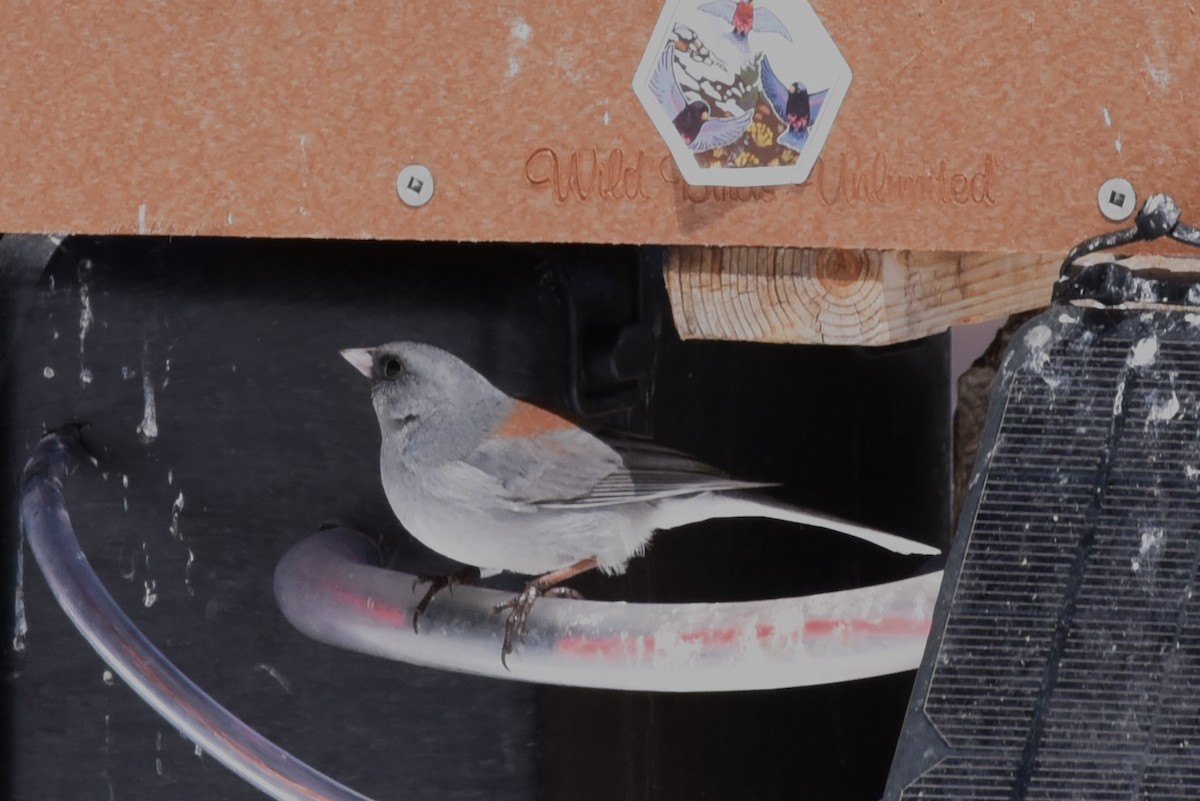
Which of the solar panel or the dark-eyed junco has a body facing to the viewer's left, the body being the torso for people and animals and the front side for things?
the dark-eyed junco

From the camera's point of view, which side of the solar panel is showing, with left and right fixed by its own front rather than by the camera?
front

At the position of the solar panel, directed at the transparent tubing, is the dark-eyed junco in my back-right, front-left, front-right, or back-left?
front-right

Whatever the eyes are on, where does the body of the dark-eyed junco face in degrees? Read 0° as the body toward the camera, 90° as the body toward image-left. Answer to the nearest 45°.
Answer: approximately 90°

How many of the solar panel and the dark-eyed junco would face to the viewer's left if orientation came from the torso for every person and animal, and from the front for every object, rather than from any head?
1

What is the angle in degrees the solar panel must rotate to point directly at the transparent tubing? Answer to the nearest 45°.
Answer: approximately 90° to its right

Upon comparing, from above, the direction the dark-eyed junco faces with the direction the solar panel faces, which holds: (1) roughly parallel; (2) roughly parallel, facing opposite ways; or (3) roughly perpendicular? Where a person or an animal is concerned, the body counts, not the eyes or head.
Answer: roughly perpendicular

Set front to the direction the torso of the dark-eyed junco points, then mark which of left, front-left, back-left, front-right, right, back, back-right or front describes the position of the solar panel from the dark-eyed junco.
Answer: back-left

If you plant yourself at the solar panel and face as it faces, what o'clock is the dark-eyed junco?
The dark-eyed junco is roughly at 4 o'clock from the solar panel.
